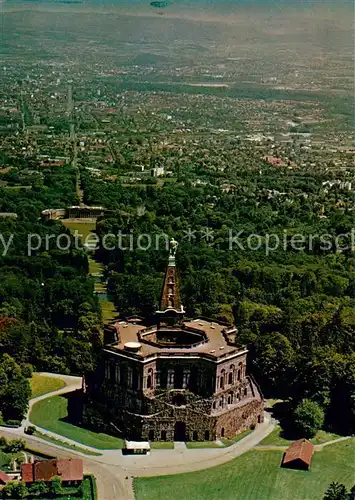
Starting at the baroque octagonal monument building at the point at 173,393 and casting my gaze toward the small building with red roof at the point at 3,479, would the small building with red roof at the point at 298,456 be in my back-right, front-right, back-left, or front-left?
back-left

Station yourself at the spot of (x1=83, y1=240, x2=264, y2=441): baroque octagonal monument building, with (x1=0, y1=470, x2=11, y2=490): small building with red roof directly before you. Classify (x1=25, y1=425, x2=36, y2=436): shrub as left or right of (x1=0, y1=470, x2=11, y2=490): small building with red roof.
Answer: right

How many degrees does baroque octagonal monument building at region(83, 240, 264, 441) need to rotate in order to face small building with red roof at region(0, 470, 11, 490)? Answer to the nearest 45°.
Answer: approximately 45° to its right

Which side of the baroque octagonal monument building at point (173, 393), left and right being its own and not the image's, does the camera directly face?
back

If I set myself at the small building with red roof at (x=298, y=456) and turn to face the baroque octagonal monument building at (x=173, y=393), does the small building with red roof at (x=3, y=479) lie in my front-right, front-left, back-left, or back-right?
front-left

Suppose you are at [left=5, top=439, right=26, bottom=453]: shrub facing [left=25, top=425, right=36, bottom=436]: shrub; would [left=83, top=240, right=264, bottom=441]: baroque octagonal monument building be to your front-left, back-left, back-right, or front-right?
front-right

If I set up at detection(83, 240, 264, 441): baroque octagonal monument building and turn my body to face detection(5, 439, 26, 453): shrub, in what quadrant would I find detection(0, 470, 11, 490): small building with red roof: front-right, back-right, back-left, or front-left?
front-left
